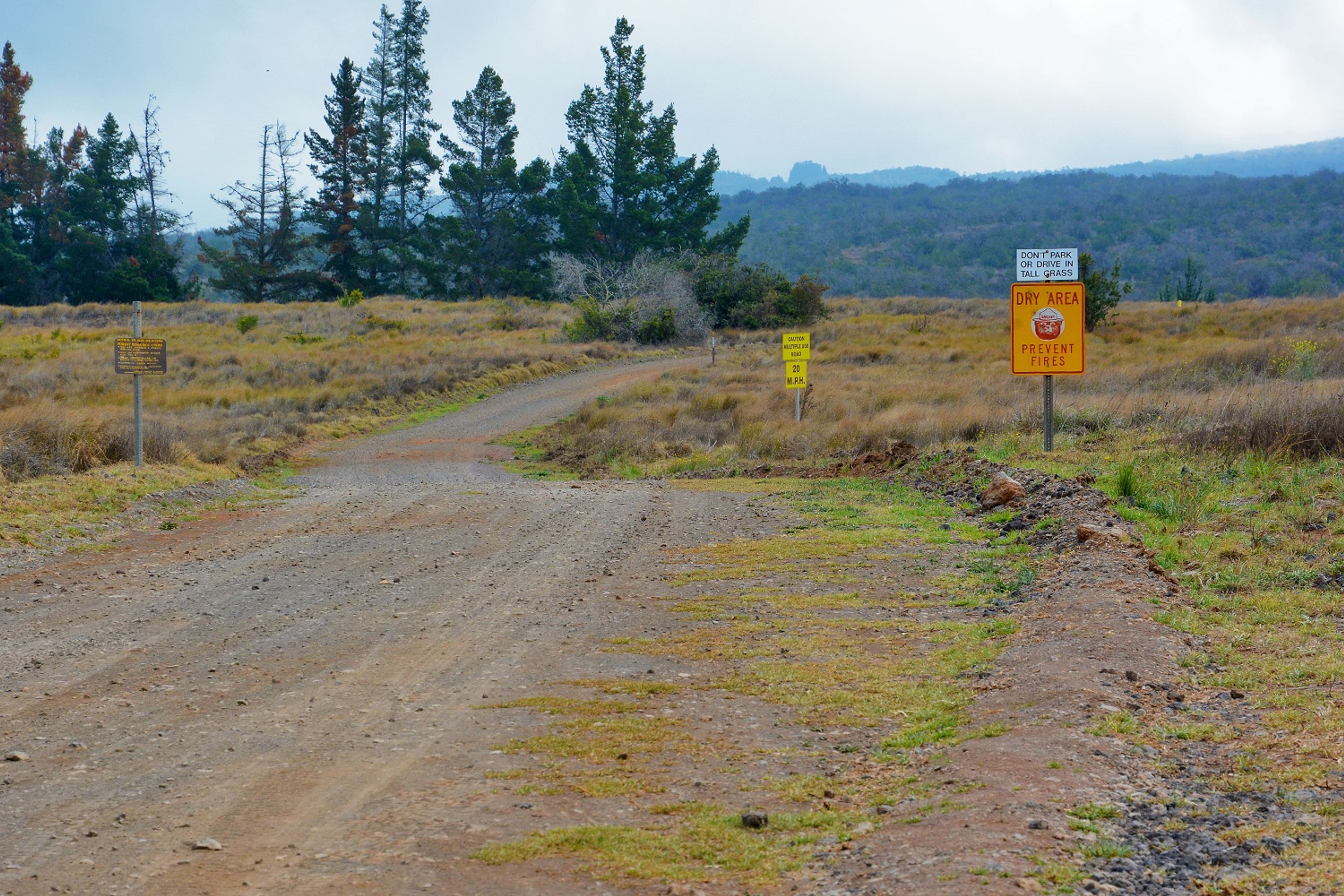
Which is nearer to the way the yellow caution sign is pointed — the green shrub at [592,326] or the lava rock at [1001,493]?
the lava rock

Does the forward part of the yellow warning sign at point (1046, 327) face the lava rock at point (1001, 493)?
yes

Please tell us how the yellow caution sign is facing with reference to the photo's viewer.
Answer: facing the viewer

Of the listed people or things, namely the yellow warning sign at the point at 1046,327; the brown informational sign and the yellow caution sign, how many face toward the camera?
3

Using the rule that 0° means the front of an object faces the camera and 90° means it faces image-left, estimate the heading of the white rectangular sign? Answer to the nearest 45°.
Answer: approximately 0°

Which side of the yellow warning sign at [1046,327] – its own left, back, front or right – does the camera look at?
front

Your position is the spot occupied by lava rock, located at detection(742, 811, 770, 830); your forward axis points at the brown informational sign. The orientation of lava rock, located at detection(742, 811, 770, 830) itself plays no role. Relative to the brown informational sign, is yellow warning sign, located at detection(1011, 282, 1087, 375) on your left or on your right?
right

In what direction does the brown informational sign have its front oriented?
toward the camera

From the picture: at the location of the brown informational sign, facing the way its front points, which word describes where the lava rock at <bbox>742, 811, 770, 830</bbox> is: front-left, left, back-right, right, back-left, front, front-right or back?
front

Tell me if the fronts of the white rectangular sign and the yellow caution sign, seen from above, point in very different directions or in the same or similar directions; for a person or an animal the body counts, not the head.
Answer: same or similar directions
